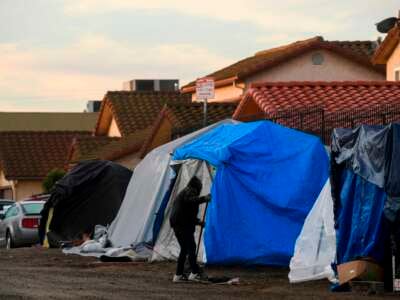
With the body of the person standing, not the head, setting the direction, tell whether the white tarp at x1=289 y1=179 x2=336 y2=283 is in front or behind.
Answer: in front

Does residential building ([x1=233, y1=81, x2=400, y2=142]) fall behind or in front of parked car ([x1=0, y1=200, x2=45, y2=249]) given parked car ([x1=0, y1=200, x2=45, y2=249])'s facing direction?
behind

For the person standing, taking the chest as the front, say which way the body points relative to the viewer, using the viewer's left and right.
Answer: facing to the right of the viewer

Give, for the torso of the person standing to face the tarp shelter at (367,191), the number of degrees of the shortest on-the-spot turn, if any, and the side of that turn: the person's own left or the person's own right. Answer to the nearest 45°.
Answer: approximately 45° to the person's own right

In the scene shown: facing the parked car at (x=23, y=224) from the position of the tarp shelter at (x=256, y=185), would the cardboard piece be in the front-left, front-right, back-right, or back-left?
back-left

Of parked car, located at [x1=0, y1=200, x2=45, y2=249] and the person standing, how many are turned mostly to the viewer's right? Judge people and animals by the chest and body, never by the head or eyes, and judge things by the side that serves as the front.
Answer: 1
